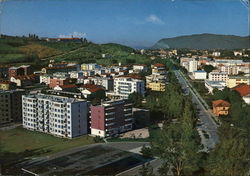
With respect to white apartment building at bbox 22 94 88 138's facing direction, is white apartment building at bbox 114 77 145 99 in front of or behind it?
behind

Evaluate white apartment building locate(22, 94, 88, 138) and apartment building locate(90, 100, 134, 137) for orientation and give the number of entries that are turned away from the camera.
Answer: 0

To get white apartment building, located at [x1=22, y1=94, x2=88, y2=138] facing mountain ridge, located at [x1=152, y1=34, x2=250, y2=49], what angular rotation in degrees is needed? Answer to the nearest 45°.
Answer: approximately 180°

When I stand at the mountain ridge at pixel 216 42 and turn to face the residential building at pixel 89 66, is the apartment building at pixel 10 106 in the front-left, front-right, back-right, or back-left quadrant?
front-left

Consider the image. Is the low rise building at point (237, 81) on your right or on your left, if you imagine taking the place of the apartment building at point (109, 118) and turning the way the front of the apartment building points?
on your left

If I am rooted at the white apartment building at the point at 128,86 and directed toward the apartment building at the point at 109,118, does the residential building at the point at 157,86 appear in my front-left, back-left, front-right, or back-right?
back-left

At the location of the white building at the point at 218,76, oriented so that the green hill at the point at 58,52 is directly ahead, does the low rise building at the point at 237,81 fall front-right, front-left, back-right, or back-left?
back-left

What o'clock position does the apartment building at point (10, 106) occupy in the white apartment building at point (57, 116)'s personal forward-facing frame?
The apartment building is roughly at 3 o'clock from the white apartment building.

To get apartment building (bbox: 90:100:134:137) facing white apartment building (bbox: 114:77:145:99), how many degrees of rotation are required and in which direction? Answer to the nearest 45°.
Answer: approximately 135° to its left

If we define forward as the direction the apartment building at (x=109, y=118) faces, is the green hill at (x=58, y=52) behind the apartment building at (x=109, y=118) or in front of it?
behind

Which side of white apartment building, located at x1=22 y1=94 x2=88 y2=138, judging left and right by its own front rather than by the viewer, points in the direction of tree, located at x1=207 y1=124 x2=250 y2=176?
left

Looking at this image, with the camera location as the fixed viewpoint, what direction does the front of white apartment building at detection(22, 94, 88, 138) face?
facing the viewer and to the left of the viewer

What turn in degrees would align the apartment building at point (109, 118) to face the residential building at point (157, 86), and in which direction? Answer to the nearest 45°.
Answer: approximately 135° to its left

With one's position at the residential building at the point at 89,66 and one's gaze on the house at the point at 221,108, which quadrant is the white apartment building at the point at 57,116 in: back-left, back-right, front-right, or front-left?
front-right
